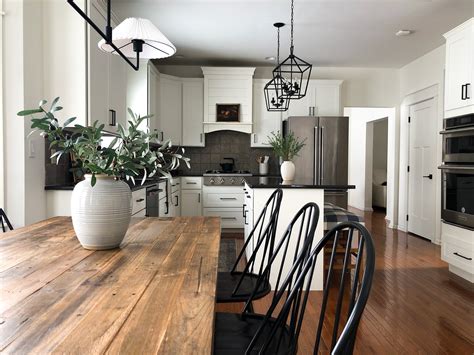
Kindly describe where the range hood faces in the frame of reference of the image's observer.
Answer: facing the viewer

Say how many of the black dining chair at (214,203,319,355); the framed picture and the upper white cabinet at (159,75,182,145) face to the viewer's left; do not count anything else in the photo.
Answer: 1

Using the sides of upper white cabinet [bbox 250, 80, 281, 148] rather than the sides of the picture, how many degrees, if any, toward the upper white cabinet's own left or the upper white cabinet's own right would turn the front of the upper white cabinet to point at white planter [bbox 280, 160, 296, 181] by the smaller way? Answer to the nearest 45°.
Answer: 0° — it already faces it

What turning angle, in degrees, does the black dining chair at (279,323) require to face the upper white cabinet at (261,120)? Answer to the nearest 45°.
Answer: approximately 90° to its right

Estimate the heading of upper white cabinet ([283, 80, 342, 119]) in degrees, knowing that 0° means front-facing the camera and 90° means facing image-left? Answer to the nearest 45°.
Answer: approximately 0°

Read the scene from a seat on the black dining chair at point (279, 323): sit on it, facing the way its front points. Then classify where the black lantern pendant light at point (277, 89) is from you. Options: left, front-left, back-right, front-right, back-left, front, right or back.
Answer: right

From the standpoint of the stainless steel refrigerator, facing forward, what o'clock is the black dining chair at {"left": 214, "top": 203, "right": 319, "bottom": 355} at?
The black dining chair is roughly at 12 o'clock from the stainless steel refrigerator.

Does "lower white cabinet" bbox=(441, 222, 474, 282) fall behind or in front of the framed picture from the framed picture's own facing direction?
in front

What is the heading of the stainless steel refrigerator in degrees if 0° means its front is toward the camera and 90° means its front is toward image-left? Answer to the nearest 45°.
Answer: approximately 0°

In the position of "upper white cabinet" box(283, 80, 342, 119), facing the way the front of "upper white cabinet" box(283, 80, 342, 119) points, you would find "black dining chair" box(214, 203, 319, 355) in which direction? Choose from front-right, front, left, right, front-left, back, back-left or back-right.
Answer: front

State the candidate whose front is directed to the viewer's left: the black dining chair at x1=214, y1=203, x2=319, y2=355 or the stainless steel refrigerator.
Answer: the black dining chair

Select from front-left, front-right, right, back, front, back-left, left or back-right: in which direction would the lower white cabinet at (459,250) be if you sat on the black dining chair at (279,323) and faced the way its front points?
back-right

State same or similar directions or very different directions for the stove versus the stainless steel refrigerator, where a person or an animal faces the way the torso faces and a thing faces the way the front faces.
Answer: same or similar directions

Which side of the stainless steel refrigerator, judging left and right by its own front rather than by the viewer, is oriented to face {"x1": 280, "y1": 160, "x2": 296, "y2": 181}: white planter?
front

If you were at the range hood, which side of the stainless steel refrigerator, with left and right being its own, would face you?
right

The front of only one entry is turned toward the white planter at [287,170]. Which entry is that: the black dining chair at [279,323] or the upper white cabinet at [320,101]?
the upper white cabinet

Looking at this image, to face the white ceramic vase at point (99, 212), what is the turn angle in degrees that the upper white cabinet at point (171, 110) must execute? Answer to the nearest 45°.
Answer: approximately 45° to its right

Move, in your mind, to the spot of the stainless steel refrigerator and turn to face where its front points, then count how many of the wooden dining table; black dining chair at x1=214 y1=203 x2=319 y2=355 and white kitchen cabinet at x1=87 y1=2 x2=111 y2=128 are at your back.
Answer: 0

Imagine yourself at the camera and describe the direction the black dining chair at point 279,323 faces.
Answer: facing to the left of the viewer
